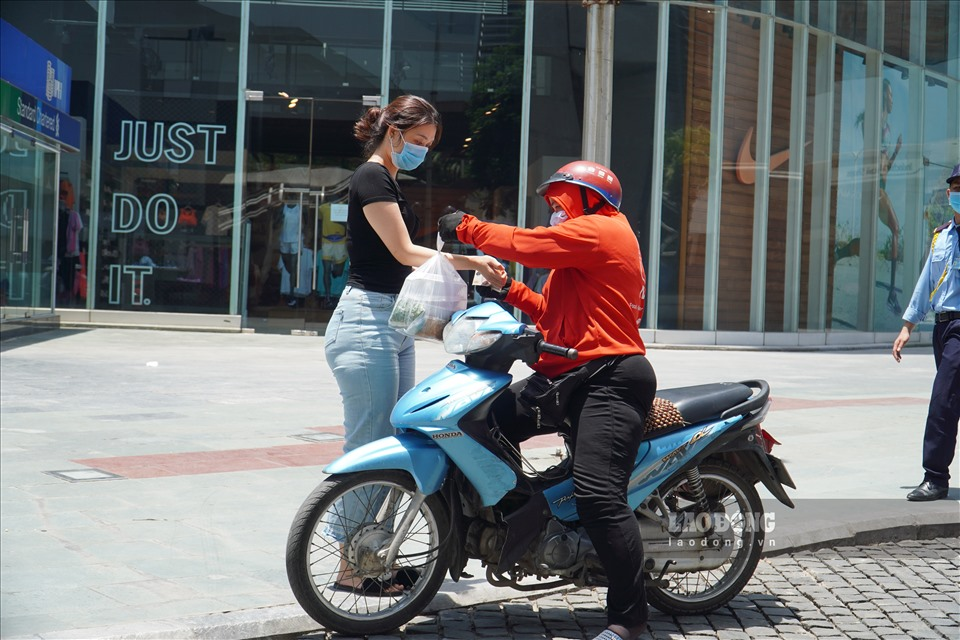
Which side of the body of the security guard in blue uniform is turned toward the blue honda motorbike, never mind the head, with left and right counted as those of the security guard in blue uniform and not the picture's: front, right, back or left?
front

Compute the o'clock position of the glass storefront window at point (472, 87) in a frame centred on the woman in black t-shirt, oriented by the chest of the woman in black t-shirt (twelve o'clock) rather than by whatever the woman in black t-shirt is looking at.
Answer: The glass storefront window is roughly at 9 o'clock from the woman in black t-shirt.

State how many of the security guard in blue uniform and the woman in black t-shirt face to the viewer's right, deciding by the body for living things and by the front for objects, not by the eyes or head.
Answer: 1

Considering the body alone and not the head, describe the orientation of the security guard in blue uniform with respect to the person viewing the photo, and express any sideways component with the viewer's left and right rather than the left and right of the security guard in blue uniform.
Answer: facing the viewer and to the left of the viewer

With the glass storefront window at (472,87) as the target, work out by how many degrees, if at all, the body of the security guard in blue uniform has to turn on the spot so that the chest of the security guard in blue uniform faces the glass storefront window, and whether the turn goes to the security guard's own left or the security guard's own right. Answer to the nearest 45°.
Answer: approximately 90° to the security guard's own right

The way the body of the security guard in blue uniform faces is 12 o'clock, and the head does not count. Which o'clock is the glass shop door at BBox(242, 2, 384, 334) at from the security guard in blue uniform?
The glass shop door is roughly at 3 o'clock from the security guard in blue uniform.

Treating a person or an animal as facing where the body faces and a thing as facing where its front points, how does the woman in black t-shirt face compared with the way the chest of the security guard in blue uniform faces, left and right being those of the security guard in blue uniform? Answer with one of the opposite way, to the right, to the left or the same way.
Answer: the opposite way

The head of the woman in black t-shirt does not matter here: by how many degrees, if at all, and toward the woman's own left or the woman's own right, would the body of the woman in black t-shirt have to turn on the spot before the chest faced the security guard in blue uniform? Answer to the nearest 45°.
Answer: approximately 45° to the woman's own left

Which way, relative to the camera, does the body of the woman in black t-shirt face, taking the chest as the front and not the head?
to the viewer's right

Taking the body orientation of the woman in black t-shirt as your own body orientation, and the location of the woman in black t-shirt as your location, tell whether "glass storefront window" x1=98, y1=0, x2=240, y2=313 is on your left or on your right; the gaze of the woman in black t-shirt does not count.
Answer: on your left

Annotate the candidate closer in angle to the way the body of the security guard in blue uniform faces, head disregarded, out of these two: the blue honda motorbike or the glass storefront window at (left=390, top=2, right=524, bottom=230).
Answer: the blue honda motorbike

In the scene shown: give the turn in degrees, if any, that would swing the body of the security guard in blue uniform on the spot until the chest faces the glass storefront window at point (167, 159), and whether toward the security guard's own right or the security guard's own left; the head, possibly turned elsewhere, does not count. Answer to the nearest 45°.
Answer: approximately 90° to the security guard's own right
